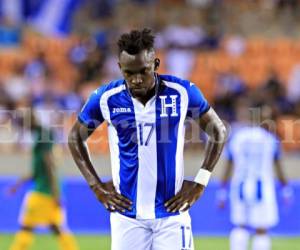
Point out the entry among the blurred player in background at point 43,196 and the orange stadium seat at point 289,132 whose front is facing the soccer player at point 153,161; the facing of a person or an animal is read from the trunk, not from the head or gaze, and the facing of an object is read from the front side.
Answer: the orange stadium seat

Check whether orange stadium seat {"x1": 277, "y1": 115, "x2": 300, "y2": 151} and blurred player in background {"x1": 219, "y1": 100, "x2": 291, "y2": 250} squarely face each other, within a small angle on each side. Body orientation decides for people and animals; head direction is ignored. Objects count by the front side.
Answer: yes

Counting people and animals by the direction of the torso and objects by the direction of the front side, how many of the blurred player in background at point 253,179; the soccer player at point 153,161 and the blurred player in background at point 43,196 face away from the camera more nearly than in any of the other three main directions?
1

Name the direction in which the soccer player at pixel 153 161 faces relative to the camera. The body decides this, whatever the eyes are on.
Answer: toward the camera

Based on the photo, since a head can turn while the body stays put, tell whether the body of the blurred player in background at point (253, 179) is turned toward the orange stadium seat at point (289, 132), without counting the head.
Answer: yes

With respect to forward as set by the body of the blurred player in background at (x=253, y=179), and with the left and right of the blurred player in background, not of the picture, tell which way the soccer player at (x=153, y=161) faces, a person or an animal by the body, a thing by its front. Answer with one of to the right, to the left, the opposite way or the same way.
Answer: the opposite way

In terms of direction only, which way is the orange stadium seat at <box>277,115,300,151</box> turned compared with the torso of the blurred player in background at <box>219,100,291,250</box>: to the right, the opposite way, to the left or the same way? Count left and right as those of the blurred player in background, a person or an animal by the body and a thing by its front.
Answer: the opposite way

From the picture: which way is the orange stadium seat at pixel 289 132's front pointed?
toward the camera
